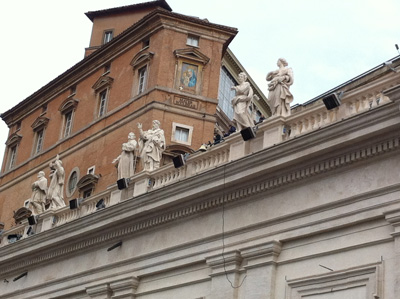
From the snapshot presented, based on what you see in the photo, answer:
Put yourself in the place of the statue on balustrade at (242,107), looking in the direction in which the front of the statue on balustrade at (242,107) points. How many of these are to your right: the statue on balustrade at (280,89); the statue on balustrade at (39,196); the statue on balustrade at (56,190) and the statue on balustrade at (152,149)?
3

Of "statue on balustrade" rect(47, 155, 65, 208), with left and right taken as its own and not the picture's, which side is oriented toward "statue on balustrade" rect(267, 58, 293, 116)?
left

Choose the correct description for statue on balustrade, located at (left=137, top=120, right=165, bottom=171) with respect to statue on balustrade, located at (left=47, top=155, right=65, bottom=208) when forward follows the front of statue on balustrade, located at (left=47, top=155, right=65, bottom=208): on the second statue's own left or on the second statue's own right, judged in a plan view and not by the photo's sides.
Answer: on the second statue's own left

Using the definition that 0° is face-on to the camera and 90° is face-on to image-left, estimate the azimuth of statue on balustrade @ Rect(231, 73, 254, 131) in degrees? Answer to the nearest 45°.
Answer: approximately 45°

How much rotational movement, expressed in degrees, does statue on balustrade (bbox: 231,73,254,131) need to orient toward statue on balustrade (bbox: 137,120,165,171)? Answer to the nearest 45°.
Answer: approximately 90° to its right

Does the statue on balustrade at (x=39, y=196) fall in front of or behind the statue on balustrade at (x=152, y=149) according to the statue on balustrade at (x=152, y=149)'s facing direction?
behind

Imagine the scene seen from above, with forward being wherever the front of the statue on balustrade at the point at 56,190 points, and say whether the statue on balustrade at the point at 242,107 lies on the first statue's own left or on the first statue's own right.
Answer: on the first statue's own left

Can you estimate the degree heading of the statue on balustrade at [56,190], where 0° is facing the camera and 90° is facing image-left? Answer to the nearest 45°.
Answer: approximately 45°
